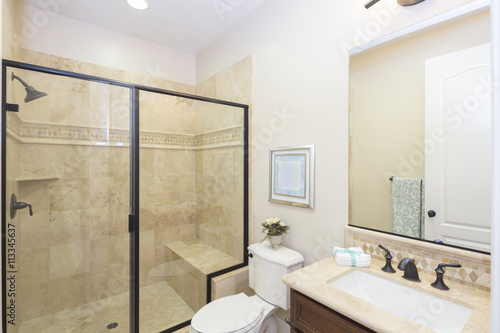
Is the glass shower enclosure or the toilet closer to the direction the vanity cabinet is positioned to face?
the glass shower enclosure

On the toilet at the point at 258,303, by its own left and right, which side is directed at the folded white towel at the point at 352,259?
left

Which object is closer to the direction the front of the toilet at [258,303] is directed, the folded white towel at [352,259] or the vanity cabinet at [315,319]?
the vanity cabinet

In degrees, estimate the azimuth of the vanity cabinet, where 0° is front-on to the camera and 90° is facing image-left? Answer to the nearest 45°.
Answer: approximately 45°

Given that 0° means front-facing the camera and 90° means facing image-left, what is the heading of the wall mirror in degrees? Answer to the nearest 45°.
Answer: approximately 45°

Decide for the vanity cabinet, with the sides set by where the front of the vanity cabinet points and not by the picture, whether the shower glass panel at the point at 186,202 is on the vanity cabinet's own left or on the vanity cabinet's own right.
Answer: on the vanity cabinet's own right

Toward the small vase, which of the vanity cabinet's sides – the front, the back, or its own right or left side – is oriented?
right

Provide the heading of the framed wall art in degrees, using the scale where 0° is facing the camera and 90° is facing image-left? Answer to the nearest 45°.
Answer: approximately 45°

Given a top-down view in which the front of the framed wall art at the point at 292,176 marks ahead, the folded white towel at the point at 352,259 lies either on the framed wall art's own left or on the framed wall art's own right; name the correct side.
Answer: on the framed wall art's own left
